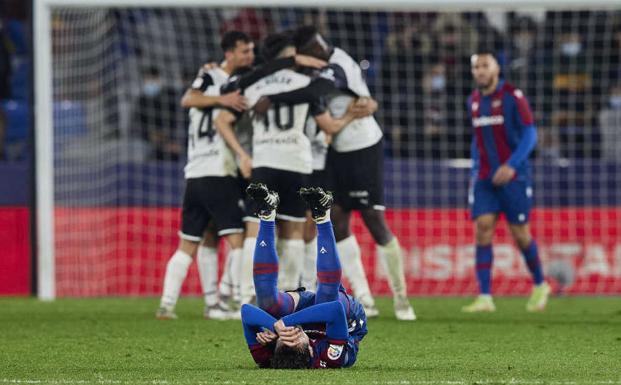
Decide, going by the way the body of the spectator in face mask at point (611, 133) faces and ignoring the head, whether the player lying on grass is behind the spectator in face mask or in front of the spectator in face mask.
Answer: in front

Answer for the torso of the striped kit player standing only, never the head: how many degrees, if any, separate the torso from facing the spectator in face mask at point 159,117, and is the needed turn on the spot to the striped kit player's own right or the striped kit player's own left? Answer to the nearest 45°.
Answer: approximately 90° to the striped kit player's own right

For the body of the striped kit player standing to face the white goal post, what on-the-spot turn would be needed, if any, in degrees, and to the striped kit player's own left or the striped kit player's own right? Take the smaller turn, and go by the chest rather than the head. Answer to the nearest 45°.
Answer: approximately 45° to the striped kit player's own right

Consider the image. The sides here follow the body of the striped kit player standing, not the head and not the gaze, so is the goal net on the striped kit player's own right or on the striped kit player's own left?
on the striped kit player's own right

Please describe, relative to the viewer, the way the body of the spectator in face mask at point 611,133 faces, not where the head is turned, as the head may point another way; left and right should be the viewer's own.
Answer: facing the viewer

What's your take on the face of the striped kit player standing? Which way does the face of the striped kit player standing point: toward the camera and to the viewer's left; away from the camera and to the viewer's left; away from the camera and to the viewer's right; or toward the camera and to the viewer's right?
toward the camera and to the viewer's left

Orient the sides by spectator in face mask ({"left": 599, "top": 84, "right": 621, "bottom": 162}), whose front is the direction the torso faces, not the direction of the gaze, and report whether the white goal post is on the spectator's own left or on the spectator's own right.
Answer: on the spectator's own right

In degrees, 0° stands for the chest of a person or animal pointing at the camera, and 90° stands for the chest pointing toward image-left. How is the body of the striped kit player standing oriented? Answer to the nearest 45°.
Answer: approximately 45°

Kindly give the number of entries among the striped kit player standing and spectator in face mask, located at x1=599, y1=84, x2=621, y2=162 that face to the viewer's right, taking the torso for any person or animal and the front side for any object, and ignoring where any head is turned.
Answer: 0

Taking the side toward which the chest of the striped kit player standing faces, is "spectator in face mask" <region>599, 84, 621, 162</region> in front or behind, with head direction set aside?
behind

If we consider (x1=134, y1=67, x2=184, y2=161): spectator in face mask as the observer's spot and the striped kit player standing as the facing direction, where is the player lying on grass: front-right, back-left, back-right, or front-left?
front-right

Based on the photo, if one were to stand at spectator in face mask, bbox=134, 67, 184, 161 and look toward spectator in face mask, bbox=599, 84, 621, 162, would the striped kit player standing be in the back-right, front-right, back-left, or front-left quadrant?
front-right
